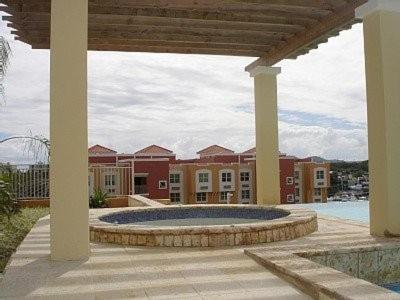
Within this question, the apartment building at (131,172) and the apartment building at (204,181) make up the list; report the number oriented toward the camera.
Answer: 2

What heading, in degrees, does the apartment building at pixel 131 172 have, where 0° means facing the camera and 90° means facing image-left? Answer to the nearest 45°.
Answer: approximately 0°

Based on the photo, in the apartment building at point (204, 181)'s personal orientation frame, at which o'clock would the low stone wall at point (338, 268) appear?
The low stone wall is roughly at 12 o'clock from the apartment building.

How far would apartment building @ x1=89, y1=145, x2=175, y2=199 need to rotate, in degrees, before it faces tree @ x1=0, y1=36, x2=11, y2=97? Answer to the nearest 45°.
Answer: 0° — it already faces it
